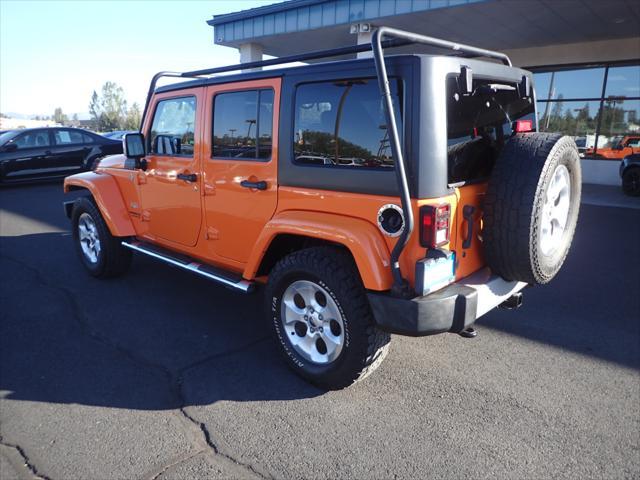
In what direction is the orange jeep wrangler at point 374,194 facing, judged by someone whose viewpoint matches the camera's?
facing away from the viewer and to the left of the viewer

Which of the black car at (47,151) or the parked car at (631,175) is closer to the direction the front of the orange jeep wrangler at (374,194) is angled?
the black car

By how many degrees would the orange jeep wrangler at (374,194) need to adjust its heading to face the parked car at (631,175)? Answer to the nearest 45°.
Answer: approximately 90° to its right
